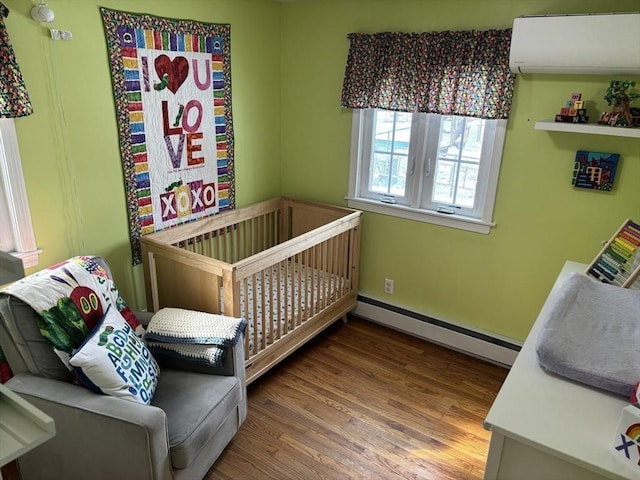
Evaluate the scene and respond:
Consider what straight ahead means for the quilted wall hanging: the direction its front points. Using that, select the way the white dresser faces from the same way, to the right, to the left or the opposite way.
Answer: the opposite way

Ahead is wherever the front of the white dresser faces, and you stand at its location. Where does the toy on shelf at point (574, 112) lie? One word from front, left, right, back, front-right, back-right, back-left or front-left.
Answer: right

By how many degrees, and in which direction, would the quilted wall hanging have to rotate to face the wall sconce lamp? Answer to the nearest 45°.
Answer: approximately 90° to its right

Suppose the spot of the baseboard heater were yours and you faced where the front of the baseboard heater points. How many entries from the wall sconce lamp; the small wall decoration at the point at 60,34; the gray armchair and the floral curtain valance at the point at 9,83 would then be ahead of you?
4

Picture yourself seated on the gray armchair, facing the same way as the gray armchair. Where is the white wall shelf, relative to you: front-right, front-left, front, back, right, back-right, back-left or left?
front-left

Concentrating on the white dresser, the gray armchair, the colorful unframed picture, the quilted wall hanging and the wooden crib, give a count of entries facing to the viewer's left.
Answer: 1

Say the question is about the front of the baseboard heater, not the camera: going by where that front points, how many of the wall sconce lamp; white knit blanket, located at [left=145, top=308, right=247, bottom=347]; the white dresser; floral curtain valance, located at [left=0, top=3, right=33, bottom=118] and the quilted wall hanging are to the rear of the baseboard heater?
0

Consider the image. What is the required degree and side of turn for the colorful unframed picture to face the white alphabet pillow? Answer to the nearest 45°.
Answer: approximately 45° to its right

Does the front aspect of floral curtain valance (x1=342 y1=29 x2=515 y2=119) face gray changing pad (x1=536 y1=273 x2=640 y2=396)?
no

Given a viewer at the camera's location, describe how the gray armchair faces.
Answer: facing the viewer and to the right of the viewer

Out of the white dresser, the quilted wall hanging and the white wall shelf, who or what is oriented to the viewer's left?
the white dresser

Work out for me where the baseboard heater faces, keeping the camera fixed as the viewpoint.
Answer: facing the viewer and to the left of the viewer

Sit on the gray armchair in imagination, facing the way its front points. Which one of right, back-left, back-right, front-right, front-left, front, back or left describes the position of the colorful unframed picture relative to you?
front-left

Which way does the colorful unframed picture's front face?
toward the camera

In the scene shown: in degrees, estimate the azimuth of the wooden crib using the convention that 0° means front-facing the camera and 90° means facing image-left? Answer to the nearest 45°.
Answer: approximately 315°

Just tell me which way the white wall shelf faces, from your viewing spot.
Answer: facing the viewer

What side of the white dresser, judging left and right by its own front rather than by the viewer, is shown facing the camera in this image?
left

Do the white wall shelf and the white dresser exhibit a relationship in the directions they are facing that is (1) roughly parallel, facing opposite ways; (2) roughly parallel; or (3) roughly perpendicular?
roughly perpendicular

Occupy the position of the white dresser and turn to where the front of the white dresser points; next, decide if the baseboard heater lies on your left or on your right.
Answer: on your right
